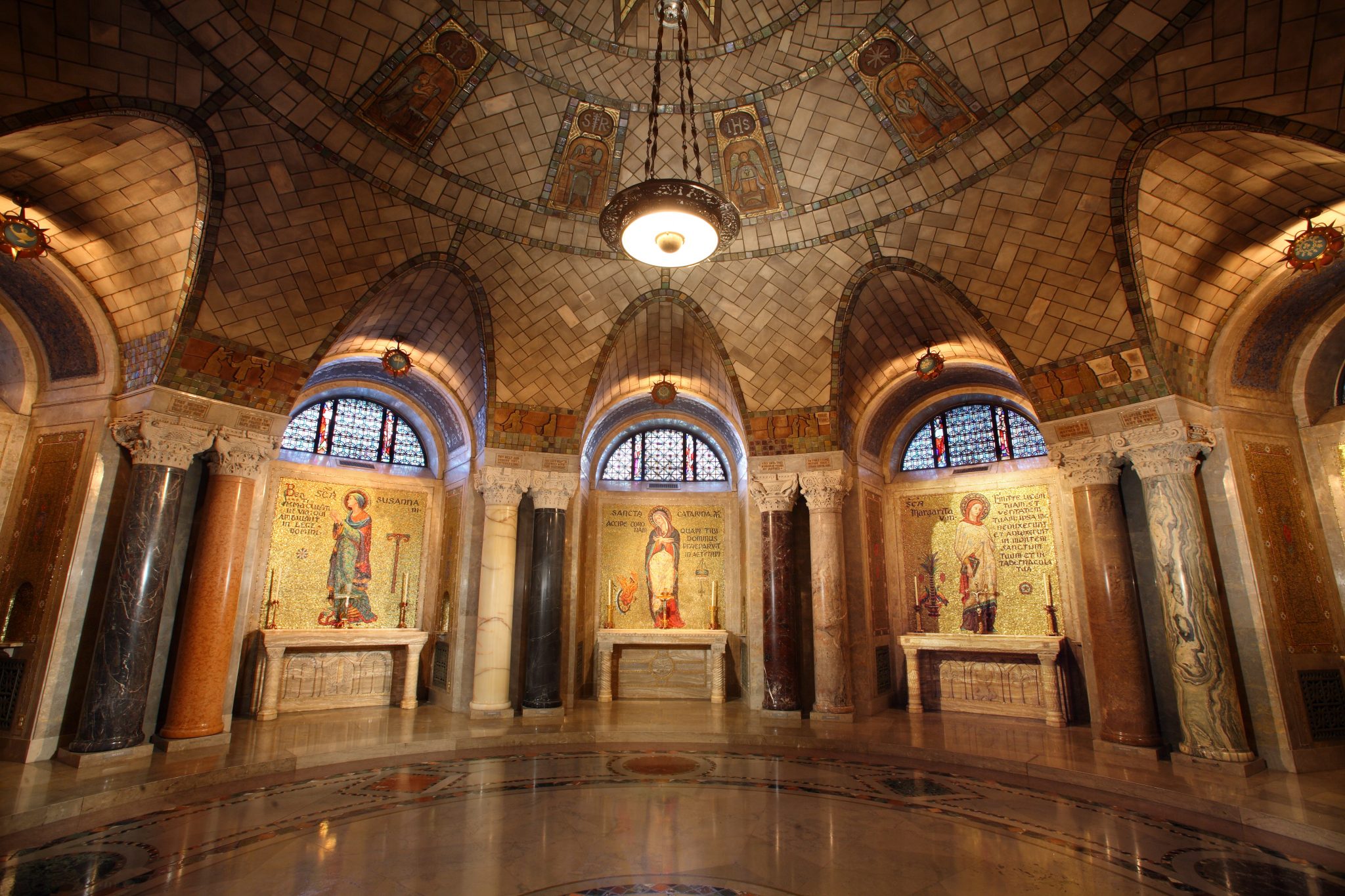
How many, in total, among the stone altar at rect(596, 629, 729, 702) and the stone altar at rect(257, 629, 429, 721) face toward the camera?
2

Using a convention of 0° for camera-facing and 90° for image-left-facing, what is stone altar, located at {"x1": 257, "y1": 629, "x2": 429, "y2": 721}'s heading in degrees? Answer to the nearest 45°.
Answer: approximately 0°

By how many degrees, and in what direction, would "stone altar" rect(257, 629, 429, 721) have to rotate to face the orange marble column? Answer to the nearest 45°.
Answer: approximately 45° to its right

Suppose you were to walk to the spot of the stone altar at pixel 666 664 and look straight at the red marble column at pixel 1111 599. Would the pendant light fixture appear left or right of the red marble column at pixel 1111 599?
right

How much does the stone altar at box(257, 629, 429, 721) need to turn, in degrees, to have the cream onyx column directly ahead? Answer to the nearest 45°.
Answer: approximately 45° to its left

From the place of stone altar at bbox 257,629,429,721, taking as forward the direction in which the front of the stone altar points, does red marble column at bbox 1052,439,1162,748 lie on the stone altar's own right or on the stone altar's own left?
on the stone altar's own left

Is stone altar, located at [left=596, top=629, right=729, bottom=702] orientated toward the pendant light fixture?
yes

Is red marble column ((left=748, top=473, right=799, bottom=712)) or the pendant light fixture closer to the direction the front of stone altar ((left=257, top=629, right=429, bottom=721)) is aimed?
the pendant light fixture

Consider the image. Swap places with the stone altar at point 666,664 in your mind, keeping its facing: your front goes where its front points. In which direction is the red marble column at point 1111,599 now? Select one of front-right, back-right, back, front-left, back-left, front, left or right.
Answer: front-left
